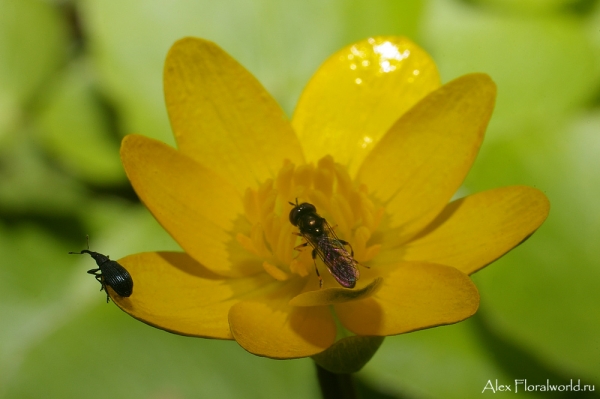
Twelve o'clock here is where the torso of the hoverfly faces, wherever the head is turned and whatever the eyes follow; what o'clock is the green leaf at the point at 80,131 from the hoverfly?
The green leaf is roughly at 12 o'clock from the hoverfly.

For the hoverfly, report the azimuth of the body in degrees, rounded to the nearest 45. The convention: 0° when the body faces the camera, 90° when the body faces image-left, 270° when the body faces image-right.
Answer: approximately 135°

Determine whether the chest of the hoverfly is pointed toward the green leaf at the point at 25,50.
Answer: yes
